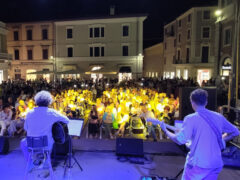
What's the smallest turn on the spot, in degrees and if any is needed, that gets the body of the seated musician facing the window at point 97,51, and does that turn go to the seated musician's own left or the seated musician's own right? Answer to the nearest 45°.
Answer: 0° — they already face it

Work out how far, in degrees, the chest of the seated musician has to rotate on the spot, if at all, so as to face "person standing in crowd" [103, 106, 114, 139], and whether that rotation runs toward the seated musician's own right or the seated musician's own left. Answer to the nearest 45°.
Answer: approximately 45° to the seated musician's own right

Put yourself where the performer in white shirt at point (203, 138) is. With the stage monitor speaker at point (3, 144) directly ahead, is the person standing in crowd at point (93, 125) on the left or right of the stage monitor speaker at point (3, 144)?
right

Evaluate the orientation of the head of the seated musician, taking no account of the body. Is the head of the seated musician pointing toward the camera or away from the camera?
away from the camera

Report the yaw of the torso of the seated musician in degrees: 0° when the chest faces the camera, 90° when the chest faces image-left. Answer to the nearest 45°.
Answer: approximately 180°

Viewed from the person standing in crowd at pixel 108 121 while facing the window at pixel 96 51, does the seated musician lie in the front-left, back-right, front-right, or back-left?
back-left

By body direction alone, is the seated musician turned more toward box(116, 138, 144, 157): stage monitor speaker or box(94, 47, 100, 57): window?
the window
